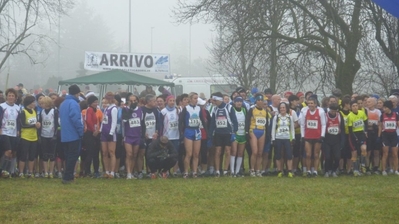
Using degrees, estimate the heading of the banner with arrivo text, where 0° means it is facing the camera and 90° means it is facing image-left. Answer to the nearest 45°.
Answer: approximately 0°
